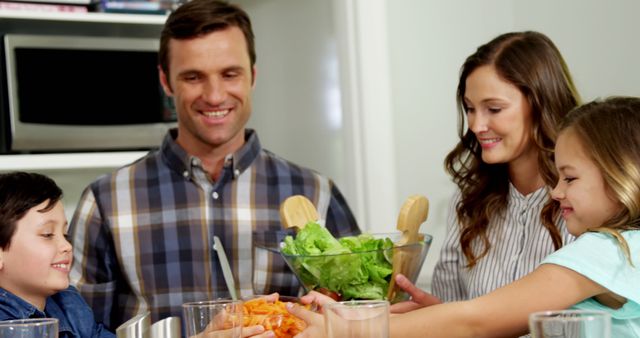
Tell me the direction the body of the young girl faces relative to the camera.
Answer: to the viewer's left

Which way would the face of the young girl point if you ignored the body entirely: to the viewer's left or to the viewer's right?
to the viewer's left

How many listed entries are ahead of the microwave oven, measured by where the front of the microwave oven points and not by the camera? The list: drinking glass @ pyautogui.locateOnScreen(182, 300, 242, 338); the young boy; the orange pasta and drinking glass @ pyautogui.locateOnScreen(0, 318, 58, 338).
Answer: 4

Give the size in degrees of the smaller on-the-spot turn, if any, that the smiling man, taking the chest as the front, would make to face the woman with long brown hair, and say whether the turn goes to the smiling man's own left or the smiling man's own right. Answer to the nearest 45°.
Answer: approximately 45° to the smiling man's own left

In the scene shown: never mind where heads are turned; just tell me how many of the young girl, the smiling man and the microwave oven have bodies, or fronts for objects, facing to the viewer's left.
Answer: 1

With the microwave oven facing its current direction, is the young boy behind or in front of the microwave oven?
in front
